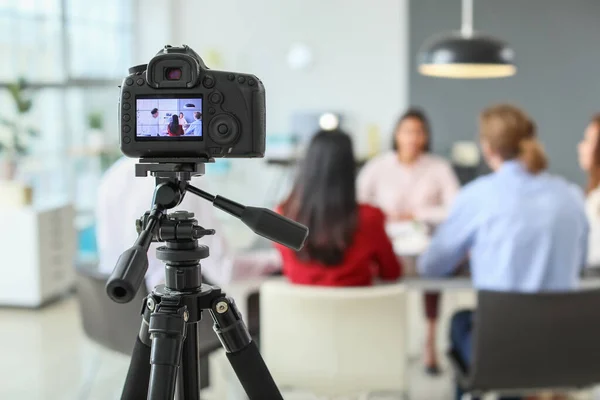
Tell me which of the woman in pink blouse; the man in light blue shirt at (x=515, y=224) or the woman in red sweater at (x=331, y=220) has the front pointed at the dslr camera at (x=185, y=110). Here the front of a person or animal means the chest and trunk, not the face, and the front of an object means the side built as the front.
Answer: the woman in pink blouse

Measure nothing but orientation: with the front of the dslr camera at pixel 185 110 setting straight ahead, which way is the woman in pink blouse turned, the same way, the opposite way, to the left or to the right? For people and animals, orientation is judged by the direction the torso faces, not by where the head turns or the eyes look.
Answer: the opposite way

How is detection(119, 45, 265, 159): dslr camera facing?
away from the camera

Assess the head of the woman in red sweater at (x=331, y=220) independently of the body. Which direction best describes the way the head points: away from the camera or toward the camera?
away from the camera

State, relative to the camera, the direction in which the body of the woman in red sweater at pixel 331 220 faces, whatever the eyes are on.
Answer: away from the camera

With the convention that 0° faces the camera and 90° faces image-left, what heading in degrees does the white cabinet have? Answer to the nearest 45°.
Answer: approximately 315°

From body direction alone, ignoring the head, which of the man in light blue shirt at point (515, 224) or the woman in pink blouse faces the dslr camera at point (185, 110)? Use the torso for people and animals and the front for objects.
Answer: the woman in pink blouse

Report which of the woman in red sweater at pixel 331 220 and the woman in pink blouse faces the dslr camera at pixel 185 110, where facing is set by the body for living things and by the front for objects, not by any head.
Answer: the woman in pink blouse
